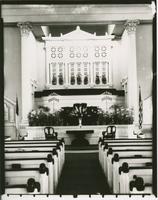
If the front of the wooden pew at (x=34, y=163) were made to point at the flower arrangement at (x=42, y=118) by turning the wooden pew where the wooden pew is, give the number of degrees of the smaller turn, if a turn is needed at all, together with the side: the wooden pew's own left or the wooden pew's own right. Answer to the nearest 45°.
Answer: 0° — it already faces it

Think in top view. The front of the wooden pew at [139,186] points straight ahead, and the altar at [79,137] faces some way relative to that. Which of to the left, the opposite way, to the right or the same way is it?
the opposite way

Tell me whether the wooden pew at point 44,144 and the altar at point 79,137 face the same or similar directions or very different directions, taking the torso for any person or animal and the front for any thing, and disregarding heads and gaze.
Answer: very different directions

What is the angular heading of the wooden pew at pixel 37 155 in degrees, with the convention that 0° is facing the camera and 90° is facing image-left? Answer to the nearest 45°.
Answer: approximately 180°

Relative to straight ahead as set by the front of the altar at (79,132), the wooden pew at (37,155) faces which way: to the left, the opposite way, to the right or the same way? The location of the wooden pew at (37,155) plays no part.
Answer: the opposite way

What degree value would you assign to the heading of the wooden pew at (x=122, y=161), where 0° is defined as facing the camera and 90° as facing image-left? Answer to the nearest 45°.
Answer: approximately 180°

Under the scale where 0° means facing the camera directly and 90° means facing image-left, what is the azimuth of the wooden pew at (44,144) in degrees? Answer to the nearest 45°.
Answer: approximately 180°

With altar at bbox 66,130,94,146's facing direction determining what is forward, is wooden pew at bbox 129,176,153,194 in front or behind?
in front

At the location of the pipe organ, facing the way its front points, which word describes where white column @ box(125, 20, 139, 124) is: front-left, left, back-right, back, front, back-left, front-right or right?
left

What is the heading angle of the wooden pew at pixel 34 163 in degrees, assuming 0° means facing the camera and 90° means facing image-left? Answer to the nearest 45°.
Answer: approximately 180°
